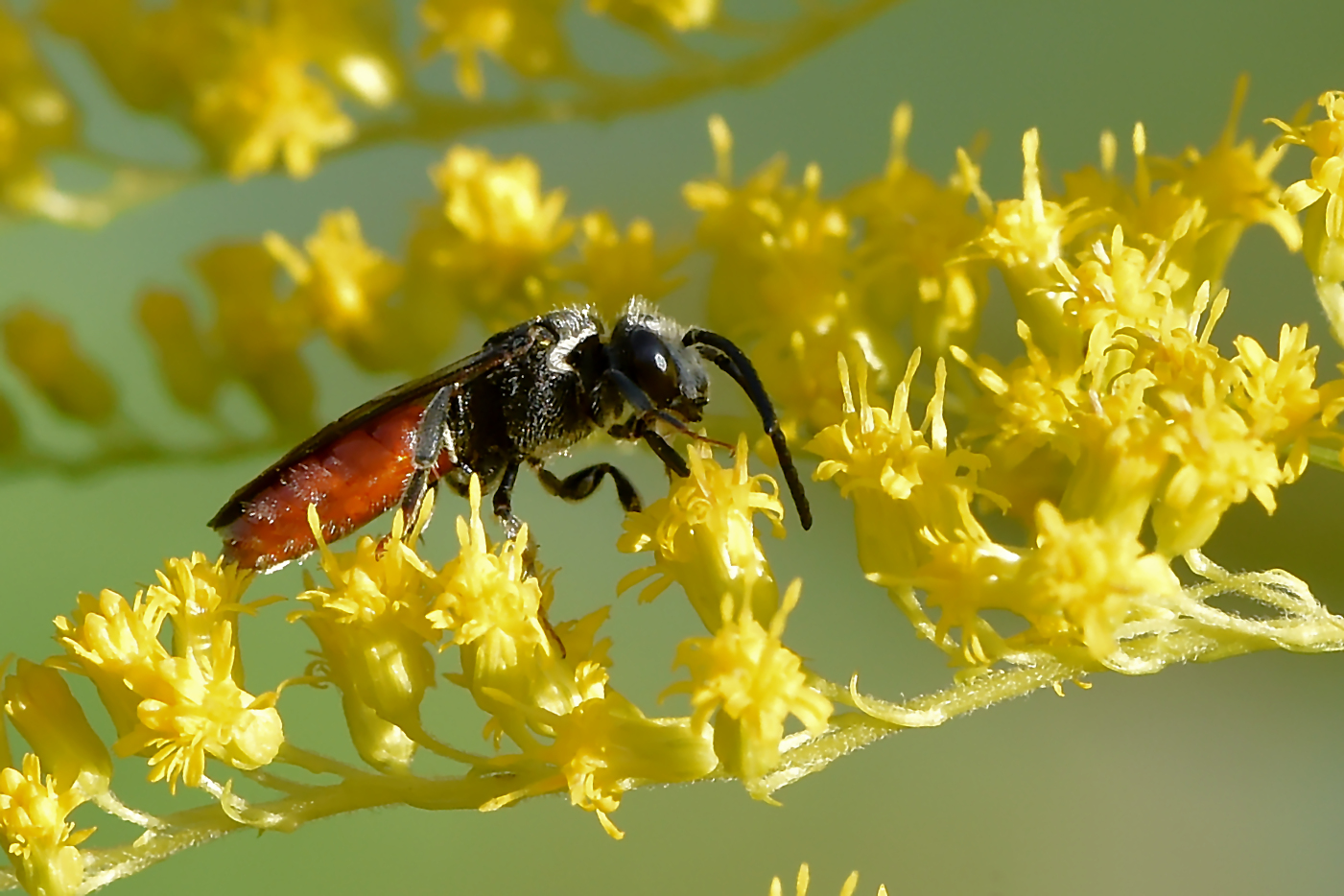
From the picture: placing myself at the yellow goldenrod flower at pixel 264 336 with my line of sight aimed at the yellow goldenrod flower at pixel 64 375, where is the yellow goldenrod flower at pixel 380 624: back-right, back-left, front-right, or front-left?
back-left

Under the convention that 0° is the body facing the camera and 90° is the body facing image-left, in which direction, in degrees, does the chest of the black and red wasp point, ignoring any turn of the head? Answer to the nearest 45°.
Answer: approximately 270°

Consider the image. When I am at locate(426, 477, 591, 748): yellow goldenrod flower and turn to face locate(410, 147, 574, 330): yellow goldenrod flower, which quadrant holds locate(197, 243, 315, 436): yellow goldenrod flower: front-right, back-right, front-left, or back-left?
front-left
